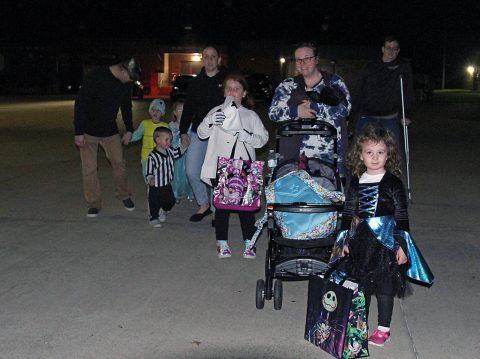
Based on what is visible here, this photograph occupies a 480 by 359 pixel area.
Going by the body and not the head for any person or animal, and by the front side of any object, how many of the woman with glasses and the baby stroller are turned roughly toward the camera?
2

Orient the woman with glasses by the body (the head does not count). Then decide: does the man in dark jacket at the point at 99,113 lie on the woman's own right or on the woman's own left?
on the woman's own right

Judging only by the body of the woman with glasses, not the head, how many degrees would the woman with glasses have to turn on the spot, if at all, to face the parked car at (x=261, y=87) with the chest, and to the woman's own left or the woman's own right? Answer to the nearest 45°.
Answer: approximately 180°

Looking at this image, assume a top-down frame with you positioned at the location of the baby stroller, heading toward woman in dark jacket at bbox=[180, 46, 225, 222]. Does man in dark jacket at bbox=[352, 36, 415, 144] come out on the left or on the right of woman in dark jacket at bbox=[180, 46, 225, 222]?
right

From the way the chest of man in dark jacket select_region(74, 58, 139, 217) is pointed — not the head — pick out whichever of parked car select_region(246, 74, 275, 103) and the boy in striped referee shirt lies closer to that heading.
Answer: the boy in striped referee shirt

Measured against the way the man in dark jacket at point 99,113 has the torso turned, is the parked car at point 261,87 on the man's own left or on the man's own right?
on the man's own left

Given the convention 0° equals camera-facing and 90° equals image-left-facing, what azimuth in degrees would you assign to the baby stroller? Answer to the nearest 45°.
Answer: approximately 0°
